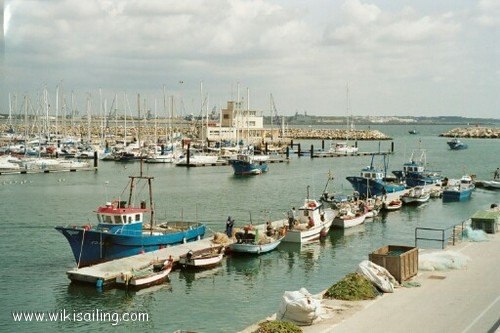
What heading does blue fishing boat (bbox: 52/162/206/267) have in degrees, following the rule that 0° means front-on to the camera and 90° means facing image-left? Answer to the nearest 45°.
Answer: approximately 45°

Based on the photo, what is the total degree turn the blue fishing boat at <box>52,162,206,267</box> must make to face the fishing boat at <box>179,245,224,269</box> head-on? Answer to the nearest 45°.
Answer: approximately 135° to its left
